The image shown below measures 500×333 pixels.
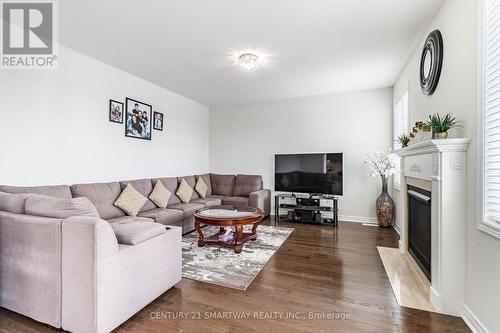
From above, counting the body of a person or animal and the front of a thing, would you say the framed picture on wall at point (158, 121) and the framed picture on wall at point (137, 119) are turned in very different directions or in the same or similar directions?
same or similar directions

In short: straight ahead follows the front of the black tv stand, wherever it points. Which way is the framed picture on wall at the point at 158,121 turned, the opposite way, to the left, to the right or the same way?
to the left

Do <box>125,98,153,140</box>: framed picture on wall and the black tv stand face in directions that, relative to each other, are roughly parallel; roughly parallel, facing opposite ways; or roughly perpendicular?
roughly perpendicular

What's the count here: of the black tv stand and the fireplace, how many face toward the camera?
1

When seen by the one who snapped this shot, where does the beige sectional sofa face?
facing the viewer and to the right of the viewer

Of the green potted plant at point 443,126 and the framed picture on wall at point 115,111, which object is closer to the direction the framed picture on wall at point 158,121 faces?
the green potted plant

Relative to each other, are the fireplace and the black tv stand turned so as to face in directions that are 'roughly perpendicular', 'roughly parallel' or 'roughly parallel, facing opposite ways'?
roughly perpendicular

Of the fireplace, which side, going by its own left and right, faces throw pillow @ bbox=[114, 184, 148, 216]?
front

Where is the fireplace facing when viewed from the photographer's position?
facing to the left of the viewer

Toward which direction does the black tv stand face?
toward the camera

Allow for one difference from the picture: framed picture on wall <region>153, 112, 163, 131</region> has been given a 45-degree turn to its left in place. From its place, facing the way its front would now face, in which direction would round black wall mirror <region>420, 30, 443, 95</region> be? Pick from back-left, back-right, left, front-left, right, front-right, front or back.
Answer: front-right

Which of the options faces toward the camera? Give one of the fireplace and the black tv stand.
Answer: the black tv stand

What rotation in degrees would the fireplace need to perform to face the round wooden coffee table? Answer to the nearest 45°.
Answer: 0° — it already faces it
